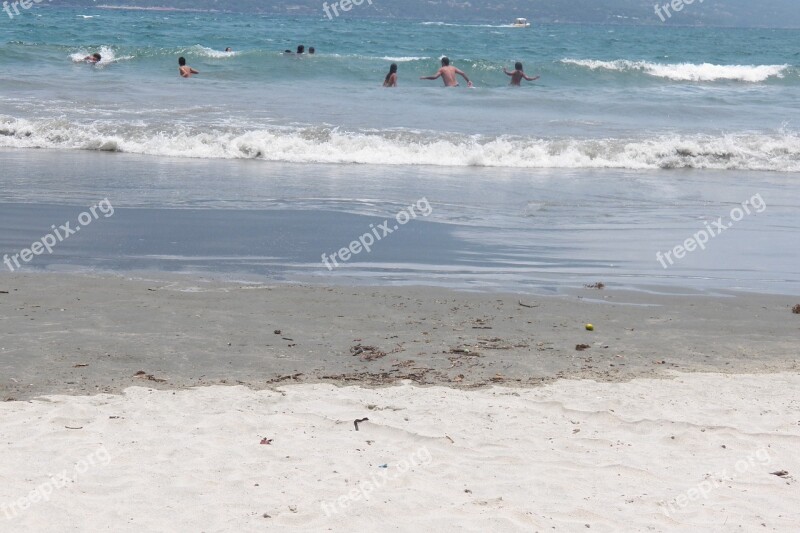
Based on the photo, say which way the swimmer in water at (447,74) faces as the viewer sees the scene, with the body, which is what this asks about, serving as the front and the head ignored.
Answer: away from the camera

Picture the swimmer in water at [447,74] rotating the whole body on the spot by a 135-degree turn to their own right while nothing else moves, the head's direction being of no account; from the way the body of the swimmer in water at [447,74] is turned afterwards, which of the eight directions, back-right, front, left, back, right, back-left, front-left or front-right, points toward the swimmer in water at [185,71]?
back-right
